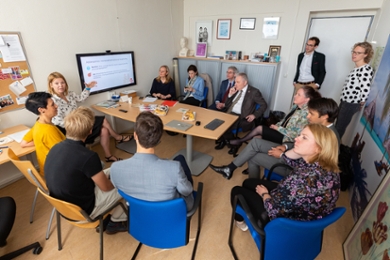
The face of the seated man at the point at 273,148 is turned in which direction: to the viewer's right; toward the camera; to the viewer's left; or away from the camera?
to the viewer's left

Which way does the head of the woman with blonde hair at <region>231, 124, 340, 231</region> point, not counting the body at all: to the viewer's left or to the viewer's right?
to the viewer's left

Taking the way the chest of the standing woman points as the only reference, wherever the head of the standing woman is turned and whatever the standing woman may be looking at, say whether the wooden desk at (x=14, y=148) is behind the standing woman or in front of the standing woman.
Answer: in front

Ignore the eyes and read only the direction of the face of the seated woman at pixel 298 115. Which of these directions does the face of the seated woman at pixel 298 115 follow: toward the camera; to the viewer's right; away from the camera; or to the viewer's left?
to the viewer's left

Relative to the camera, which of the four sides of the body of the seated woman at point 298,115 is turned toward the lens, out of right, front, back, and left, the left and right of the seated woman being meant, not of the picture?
left

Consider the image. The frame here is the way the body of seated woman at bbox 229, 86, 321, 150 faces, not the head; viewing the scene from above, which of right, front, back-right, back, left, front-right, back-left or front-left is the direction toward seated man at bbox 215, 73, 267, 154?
front-right

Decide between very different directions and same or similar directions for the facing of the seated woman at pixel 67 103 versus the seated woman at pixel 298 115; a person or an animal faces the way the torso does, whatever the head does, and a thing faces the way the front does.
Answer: very different directions

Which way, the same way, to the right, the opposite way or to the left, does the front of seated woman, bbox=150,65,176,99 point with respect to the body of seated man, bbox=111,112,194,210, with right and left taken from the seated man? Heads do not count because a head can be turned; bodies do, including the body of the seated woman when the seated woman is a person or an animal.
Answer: the opposite way

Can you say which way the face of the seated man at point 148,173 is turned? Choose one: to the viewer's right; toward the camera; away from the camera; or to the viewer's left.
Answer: away from the camera

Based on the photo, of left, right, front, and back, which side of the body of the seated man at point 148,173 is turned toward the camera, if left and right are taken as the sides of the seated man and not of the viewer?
back
